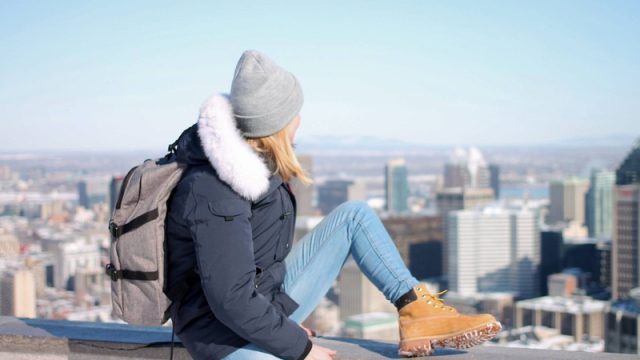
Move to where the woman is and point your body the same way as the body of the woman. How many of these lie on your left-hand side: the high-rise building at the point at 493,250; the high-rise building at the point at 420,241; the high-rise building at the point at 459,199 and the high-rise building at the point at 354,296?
4

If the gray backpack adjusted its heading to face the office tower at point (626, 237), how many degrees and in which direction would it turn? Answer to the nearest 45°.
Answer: approximately 135° to its right

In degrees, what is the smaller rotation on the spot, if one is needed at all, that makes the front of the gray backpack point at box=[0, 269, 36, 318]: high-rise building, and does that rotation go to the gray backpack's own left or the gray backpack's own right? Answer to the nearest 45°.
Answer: approximately 90° to the gray backpack's own right

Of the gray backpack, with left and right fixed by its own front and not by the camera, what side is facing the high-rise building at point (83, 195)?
right

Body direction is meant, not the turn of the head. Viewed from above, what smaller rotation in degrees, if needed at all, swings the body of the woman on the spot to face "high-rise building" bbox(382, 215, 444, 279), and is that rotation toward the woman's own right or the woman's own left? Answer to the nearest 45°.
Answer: approximately 90° to the woman's own left

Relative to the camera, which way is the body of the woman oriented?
to the viewer's right

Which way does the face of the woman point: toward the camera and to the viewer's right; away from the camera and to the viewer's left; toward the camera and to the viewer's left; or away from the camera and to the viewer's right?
away from the camera and to the viewer's right

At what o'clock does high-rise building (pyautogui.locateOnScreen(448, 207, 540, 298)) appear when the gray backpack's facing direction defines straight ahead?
The high-rise building is roughly at 4 o'clock from the gray backpack.

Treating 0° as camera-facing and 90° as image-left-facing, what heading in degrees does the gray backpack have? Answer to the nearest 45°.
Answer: approximately 90°

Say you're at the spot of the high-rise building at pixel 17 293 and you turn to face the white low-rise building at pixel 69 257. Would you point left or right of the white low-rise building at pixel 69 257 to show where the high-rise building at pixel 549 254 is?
right
